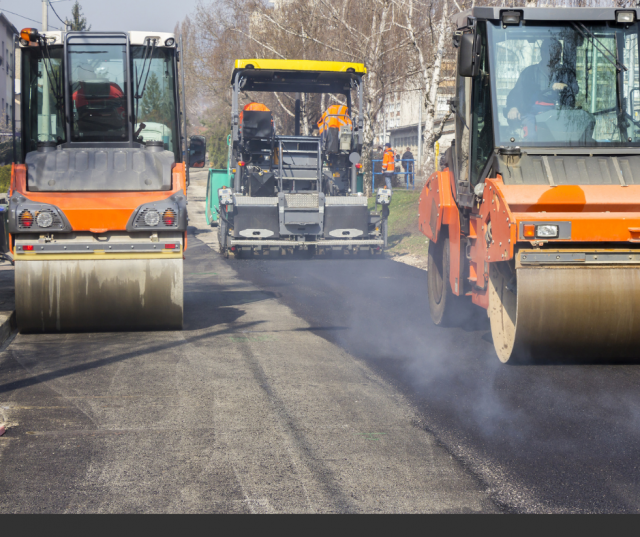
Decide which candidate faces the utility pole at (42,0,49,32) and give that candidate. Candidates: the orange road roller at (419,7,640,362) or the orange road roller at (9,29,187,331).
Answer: the orange road roller at (9,29,187,331)

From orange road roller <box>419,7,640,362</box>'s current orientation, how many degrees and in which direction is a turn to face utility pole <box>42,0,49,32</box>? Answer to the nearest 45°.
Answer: approximately 135° to its right

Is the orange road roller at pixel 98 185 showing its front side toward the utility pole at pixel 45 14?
yes

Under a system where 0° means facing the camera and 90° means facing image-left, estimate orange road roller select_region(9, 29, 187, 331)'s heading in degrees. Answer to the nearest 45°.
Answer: approximately 180°

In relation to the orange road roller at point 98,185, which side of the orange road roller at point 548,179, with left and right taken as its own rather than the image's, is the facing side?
right

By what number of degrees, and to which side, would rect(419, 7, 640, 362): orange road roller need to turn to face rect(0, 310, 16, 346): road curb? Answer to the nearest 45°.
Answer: approximately 90° to its right

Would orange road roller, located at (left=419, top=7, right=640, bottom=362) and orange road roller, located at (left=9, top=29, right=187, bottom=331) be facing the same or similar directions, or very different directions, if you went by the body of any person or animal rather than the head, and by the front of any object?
very different directions
